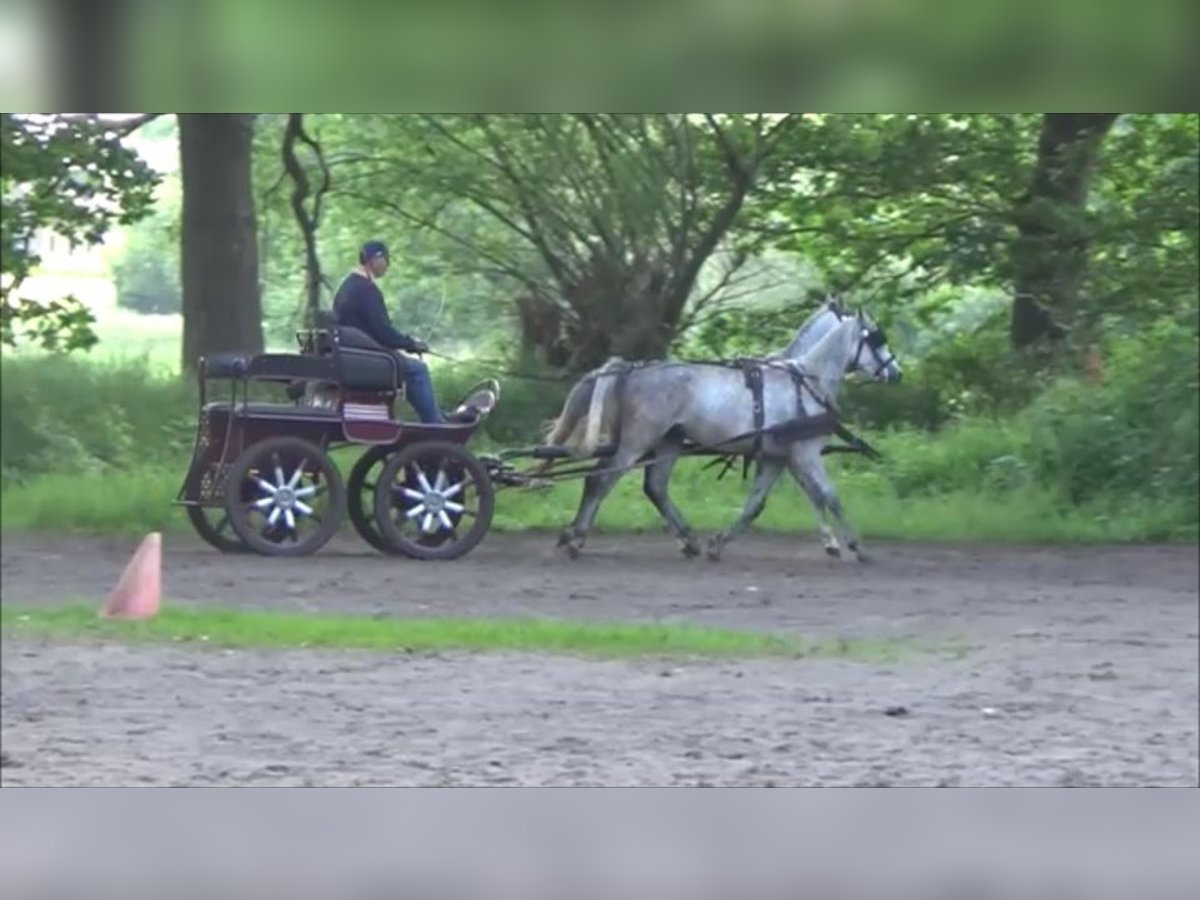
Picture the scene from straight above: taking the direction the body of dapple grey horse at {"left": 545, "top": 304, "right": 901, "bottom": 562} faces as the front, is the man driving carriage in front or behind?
behind

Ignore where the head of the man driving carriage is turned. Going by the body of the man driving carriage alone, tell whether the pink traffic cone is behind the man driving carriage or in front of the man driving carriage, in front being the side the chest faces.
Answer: behind

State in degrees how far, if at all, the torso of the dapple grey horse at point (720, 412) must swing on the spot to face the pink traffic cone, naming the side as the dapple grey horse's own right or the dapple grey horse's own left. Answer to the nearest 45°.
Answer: approximately 180°

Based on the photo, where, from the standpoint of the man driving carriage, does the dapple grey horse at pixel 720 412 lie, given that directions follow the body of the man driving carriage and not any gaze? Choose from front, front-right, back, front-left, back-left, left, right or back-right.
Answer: front

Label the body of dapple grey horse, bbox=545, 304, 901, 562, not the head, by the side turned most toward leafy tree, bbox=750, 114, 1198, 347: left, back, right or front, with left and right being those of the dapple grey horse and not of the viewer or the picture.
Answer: left

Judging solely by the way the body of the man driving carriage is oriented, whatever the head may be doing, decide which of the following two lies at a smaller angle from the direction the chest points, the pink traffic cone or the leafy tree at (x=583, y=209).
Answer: the leafy tree

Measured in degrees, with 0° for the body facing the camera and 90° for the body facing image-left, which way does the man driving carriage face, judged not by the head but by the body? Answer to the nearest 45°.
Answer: approximately 270°

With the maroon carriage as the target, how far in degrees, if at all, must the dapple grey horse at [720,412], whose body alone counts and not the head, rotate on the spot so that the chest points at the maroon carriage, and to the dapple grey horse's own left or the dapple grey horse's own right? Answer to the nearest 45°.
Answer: approximately 180°

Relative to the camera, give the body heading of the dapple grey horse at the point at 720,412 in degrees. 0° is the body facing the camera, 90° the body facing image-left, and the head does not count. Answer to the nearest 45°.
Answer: approximately 270°

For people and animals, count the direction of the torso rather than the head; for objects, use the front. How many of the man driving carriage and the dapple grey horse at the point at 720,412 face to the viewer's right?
2

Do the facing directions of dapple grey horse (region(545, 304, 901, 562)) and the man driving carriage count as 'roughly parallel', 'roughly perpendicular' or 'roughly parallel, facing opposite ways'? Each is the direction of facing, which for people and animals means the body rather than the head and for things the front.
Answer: roughly parallel
